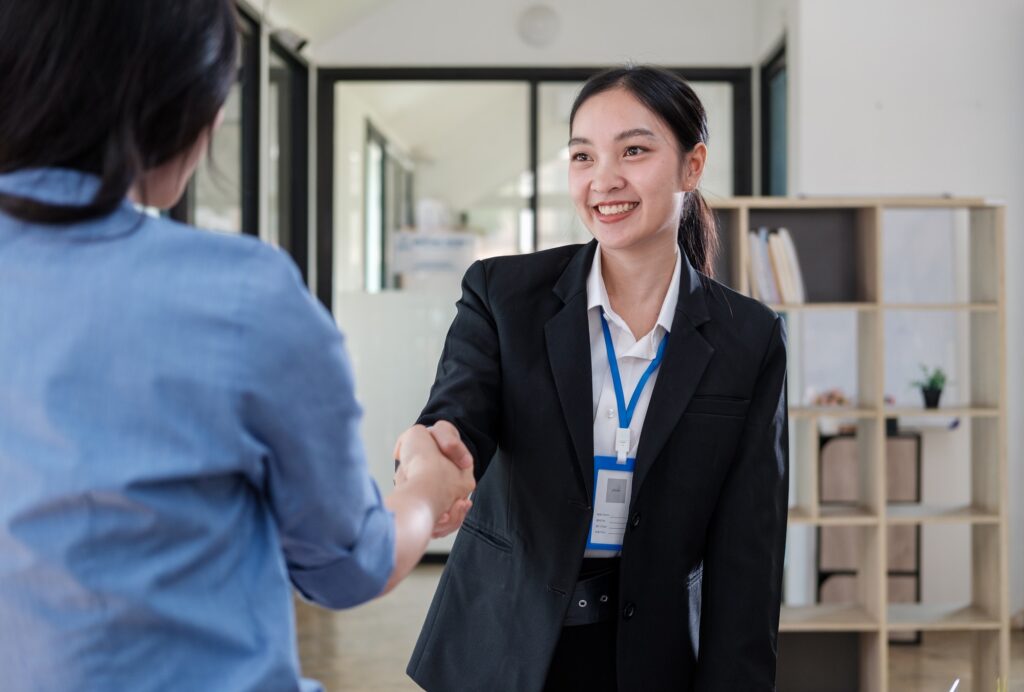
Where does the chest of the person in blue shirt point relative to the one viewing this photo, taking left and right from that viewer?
facing away from the viewer and to the right of the viewer

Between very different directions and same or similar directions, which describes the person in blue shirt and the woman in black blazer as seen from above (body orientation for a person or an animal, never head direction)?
very different directions

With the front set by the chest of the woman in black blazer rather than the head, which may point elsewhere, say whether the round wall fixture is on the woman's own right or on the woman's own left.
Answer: on the woman's own right

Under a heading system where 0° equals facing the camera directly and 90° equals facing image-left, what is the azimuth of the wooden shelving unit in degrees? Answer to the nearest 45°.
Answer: approximately 0°

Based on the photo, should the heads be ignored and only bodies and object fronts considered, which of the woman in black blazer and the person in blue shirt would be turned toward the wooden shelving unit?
the person in blue shirt

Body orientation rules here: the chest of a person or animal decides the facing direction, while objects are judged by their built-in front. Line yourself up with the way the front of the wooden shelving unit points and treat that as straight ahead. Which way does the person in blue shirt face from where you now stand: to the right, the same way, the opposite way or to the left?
the opposite way

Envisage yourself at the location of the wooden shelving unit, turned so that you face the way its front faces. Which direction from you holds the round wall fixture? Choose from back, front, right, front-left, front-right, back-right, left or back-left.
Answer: back-right

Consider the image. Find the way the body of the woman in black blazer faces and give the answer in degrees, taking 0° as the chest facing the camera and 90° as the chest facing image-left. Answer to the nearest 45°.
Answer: approximately 45°

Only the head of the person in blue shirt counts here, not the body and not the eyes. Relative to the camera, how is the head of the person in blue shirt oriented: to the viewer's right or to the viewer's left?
to the viewer's right

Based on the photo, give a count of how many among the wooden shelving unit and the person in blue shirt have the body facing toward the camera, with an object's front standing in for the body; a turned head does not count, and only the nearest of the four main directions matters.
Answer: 1
